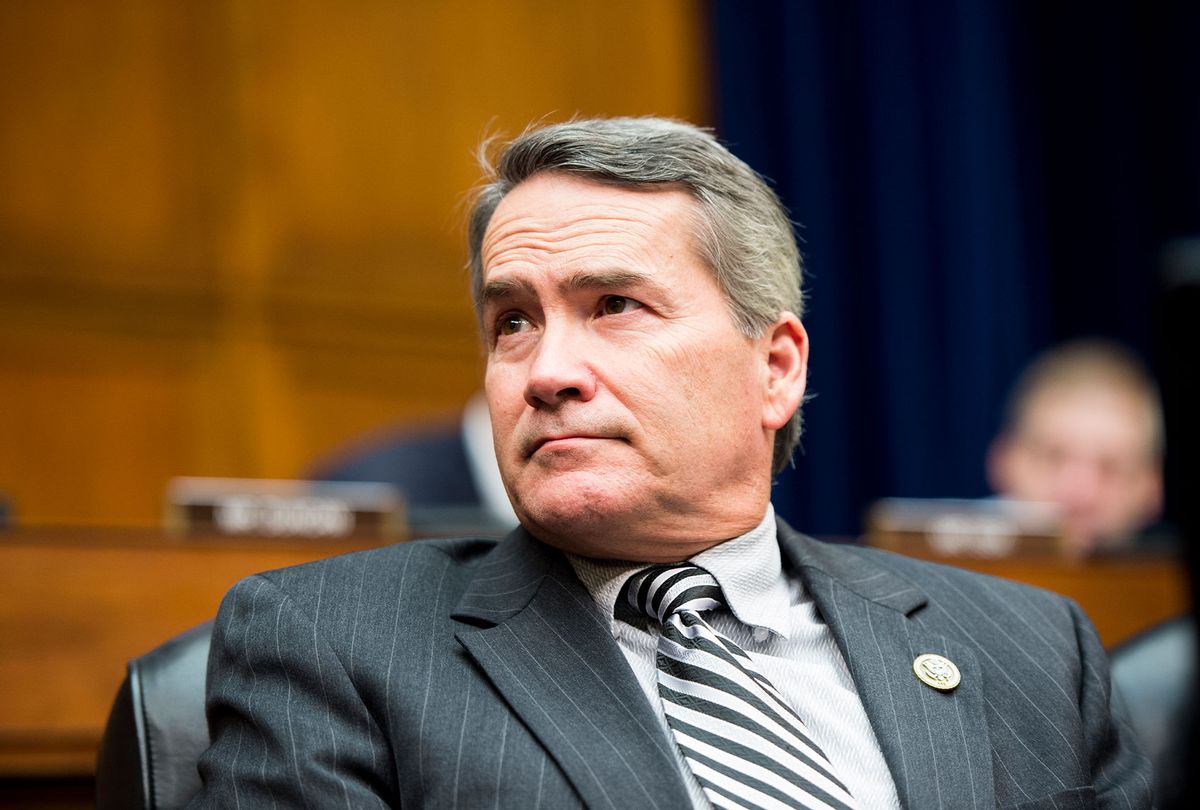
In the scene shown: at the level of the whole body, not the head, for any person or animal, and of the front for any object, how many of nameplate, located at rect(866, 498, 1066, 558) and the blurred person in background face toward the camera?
2

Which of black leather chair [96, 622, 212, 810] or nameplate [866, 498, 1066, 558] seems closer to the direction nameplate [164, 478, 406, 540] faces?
the black leather chair

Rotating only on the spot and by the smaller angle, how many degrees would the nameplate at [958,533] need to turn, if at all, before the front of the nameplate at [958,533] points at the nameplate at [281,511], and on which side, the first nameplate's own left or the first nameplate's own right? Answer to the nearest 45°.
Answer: approximately 45° to the first nameplate's own right

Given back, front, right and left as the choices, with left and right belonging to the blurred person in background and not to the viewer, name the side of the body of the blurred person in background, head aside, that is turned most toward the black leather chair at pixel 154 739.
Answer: front

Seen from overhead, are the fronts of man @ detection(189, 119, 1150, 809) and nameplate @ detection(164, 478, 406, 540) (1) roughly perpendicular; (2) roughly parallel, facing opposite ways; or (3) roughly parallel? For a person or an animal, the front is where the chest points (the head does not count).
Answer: roughly parallel

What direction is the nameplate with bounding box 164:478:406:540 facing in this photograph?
toward the camera

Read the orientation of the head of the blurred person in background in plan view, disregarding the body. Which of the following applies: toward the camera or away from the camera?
toward the camera

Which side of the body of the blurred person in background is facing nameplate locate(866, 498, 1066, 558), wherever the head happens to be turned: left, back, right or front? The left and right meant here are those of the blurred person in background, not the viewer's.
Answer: front

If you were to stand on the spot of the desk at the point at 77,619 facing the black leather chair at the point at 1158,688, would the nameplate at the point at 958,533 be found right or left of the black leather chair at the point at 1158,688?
left

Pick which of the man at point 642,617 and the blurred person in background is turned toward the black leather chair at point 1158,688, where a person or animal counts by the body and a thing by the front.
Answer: the blurred person in background

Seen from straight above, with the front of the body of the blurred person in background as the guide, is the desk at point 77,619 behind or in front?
in front

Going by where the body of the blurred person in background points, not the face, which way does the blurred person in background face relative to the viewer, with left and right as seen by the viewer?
facing the viewer

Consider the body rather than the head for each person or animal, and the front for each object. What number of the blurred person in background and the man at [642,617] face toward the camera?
2

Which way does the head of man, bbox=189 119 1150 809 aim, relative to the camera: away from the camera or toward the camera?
toward the camera

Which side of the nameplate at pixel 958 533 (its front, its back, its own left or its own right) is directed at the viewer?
front
